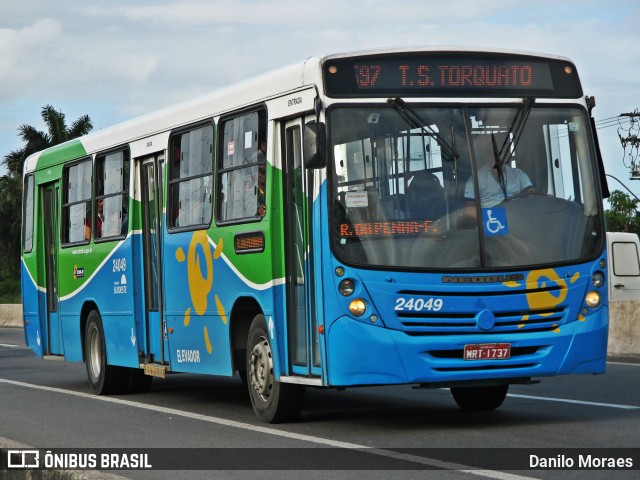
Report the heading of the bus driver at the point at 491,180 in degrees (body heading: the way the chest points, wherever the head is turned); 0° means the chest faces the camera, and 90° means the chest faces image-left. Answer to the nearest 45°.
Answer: approximately 0°

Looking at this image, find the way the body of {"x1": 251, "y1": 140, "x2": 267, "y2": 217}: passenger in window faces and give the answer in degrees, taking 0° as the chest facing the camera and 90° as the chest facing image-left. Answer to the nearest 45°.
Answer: approximately 315°

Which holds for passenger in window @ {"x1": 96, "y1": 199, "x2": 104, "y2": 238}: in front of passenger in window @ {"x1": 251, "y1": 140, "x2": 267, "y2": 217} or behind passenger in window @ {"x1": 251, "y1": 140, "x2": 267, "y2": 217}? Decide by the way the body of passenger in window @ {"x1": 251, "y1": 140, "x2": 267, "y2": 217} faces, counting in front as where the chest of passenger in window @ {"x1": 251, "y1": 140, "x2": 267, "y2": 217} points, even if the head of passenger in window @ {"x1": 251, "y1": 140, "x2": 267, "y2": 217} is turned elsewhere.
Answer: behind

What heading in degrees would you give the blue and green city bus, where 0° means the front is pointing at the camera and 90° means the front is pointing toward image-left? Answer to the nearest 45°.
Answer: approximately 315°

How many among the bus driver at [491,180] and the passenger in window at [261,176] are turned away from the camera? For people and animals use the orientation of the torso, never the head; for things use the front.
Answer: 0
